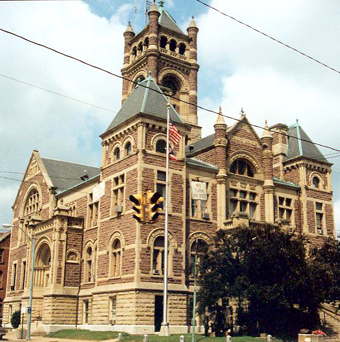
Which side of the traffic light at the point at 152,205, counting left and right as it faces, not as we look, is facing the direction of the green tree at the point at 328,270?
left

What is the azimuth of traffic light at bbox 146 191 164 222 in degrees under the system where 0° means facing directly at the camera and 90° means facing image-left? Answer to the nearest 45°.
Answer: approximately 315°

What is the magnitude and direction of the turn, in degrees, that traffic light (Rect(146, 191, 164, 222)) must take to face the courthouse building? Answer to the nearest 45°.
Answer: approximately 135° to its left

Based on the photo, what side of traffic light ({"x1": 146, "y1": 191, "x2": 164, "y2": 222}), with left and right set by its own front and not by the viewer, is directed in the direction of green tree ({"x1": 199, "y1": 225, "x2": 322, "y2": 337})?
left
